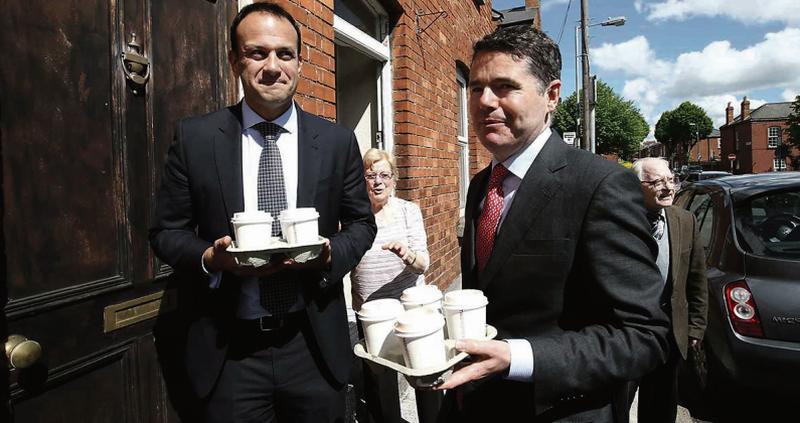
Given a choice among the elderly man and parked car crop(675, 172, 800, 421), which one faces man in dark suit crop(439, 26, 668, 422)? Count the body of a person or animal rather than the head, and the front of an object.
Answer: the elderly man

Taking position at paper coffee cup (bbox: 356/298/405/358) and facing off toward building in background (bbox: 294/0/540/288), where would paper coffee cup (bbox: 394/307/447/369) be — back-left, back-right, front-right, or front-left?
back-right

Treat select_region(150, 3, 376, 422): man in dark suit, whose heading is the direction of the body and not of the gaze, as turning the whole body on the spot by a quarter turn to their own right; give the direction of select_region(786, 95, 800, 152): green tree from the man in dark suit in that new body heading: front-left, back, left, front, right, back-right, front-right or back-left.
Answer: back-right

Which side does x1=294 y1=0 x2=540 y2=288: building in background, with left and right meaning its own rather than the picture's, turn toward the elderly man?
front

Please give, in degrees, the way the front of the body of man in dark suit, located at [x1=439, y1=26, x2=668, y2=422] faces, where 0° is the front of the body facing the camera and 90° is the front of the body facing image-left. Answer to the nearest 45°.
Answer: approximately 45°

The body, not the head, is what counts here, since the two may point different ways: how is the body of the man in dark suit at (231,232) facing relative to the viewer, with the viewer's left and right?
facing the viewer

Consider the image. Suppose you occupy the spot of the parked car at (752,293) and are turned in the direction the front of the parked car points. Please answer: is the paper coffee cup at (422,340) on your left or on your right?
on your left

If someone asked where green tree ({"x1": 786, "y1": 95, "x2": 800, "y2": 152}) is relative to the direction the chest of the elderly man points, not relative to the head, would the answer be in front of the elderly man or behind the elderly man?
behind

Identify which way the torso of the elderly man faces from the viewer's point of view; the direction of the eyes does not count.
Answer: toward the camera

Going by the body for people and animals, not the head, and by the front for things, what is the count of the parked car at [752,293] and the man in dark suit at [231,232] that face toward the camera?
1

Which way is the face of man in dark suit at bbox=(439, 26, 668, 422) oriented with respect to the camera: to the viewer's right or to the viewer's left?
to the viewer's left

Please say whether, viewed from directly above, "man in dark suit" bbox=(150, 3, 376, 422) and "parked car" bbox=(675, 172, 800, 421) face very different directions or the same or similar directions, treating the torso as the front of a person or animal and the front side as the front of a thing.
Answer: very different directions

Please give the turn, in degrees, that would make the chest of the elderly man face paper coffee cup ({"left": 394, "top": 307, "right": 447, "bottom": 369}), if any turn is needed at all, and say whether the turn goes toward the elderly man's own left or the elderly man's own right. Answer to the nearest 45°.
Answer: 0° — they already face it
